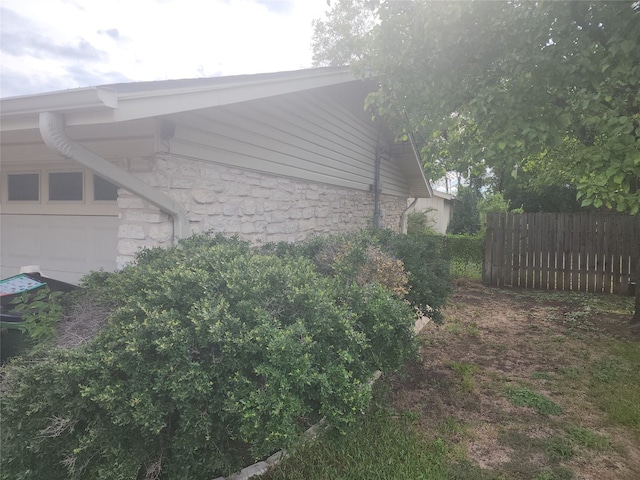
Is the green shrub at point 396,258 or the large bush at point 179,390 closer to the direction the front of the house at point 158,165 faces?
the large bush

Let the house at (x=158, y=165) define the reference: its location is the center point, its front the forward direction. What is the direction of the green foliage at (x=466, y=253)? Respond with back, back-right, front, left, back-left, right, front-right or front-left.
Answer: back

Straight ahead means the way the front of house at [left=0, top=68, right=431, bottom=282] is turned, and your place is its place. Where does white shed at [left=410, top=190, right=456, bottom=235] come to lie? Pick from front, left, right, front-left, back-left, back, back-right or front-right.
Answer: back

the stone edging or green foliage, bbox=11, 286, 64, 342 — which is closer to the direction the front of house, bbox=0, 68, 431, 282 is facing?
the green foliage

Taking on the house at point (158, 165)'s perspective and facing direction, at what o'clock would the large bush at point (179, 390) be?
The large bush is roughly at 10 o'clock from the house.

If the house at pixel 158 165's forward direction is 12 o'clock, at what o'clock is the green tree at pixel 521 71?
The green tree is roughly at 8 o'clock from the house.

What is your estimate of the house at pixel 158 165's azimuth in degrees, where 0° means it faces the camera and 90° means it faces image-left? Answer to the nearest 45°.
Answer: approximately 45°

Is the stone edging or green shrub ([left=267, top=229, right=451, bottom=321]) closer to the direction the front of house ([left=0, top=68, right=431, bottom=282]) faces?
the stone edging

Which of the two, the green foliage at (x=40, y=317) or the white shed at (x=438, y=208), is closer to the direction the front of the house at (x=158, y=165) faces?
the green foliage

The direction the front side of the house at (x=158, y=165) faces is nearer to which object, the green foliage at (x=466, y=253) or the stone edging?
the stone edging

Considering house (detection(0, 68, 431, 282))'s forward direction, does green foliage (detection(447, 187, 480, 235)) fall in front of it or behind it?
behind

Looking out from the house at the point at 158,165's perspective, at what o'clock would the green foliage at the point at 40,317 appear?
The green foliage is roughly at 11 o'clock from the house.

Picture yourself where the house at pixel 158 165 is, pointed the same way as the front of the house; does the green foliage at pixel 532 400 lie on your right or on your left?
on your left
